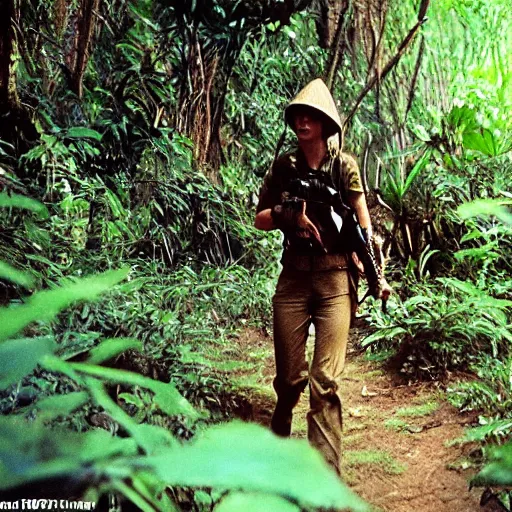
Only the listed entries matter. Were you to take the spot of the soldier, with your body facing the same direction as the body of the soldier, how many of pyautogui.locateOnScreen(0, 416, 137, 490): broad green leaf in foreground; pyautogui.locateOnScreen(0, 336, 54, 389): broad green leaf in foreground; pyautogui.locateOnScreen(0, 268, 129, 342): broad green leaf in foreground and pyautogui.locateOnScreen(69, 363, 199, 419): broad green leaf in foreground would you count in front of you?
4

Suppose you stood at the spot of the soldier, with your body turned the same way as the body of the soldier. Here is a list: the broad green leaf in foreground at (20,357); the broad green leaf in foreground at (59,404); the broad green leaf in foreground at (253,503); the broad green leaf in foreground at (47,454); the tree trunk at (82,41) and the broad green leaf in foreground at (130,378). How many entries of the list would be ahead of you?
5

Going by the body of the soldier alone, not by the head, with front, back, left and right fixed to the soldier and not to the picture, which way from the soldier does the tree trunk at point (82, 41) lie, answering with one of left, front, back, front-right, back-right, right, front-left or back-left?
back-right

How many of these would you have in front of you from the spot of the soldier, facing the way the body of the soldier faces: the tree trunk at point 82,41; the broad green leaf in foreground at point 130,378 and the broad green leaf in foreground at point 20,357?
2

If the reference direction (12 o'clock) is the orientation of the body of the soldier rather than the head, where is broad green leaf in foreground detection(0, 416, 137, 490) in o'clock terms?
The broad green leaf in foreground is roughly at 12 o'clock from the soldier.

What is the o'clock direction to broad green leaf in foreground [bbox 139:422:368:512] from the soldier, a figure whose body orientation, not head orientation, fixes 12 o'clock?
The broad green leaf in foreground is roughly at 12 o'clock from the soldier.

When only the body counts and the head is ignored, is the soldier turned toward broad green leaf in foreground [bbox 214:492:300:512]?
yes

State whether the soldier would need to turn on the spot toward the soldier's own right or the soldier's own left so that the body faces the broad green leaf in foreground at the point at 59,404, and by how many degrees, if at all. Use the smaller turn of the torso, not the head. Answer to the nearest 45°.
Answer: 0° — they already face it

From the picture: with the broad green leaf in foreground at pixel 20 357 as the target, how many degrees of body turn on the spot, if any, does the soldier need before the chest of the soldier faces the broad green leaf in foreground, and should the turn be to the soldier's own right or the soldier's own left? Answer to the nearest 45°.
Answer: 0° — they already face it

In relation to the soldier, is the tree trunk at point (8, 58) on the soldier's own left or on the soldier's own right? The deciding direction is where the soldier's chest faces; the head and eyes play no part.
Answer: on the soldier's own right

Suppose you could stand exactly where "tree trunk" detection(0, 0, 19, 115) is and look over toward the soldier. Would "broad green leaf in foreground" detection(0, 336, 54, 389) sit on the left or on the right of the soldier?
right

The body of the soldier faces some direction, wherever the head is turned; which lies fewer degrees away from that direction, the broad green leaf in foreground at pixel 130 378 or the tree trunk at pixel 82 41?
the broad green leaf in foreground

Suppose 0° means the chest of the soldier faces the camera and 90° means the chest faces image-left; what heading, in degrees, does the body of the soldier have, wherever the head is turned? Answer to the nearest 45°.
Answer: approximately 0°
